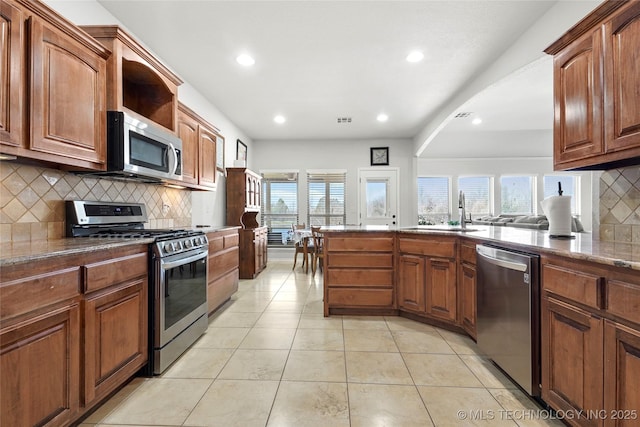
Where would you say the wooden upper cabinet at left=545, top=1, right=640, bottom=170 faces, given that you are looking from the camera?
facing the viewer and to the left of the viewer

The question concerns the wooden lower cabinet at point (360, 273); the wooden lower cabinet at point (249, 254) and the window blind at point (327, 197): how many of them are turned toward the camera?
2

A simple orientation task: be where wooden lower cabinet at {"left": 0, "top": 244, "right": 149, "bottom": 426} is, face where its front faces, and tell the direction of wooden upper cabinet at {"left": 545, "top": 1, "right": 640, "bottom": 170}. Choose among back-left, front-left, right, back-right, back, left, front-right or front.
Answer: front

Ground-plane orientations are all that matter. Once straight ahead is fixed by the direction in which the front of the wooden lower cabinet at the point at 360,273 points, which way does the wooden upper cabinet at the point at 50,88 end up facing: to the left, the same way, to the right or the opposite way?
to the left

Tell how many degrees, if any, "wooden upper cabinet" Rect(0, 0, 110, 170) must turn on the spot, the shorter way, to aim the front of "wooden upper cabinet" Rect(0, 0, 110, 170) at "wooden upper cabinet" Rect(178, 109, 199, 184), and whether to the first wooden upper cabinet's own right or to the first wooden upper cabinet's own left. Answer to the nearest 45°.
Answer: approximately 90° to the first wooden upper cabinet's own left

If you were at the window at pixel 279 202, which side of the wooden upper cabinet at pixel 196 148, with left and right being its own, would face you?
left

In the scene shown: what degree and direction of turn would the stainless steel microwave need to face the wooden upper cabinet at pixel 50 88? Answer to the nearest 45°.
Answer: approximately 90° to its right

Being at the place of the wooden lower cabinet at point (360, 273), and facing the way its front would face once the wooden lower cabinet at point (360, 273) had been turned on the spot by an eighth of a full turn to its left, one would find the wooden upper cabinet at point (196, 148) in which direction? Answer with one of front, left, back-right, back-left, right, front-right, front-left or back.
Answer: back-right

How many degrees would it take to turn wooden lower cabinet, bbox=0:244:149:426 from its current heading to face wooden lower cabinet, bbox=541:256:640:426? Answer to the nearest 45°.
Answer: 0° — it already faces it

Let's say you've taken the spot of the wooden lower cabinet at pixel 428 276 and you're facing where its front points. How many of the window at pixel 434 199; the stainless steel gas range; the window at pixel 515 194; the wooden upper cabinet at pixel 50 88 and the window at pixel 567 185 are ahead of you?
2

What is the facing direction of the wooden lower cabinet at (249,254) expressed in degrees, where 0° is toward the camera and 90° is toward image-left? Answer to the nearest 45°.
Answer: approximately 270°

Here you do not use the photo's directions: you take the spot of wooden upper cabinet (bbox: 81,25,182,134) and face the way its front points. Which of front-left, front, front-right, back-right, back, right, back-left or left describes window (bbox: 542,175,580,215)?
front-left

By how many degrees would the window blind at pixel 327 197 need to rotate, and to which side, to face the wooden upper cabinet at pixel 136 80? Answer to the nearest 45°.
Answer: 0° — it already faces it

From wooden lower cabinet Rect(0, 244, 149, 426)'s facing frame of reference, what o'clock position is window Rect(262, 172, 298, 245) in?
The window is roughly at 9 o'clock from the wooden lower cabinet.

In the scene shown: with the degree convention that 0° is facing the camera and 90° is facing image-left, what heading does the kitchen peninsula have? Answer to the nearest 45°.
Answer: approximately 45°

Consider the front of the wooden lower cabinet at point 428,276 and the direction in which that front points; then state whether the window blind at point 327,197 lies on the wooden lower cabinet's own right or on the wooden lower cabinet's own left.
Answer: on the wooden lower cabinet's own right

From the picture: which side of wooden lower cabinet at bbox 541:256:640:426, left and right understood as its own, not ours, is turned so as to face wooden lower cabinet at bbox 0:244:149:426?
front
